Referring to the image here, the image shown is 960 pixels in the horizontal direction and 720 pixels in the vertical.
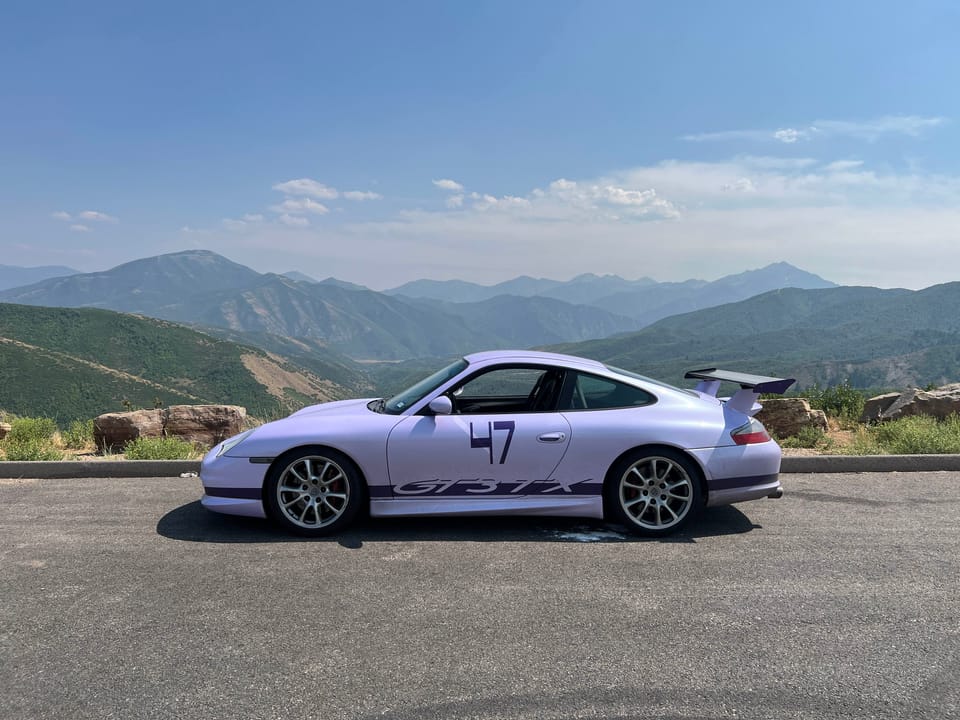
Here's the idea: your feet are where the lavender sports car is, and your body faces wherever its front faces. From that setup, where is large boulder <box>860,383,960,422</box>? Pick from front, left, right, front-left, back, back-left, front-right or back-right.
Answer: back-right

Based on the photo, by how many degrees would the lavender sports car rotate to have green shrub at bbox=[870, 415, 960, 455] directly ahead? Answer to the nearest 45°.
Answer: approximately 135° to its right

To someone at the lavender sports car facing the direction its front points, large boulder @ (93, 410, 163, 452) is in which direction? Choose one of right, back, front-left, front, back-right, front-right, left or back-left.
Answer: front-right

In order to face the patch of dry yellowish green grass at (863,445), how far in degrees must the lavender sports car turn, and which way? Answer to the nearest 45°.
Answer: approximately 135° to its right

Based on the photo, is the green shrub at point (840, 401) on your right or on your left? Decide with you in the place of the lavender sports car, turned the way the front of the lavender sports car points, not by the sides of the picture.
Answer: on your right

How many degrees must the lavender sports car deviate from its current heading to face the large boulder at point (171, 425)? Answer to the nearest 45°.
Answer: approximately 45° to its right

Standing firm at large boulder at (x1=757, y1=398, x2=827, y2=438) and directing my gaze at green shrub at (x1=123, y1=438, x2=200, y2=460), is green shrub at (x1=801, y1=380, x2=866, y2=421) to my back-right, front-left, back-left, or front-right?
back-right

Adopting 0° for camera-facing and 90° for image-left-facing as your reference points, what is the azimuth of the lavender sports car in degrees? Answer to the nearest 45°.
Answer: approximately 90°

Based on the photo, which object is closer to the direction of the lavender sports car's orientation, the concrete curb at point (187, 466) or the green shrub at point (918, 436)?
the concrete curb
